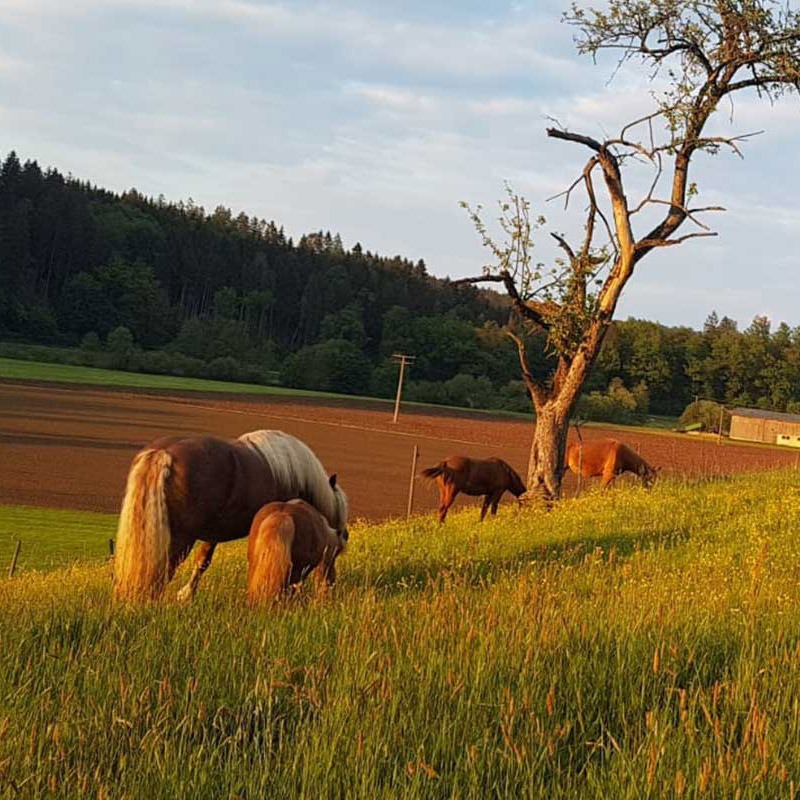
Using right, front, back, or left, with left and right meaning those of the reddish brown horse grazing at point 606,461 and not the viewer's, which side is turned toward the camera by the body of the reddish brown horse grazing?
right

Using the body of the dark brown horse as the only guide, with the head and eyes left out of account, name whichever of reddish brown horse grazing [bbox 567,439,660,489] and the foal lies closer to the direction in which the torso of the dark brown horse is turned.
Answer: the reddish brown horse grazing

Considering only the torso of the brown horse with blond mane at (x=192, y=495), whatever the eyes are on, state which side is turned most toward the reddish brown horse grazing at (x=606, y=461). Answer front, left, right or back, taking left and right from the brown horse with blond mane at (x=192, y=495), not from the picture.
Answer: front

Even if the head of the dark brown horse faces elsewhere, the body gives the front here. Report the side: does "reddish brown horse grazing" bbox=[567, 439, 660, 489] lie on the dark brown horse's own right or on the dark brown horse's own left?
on the dark brown horse's own left

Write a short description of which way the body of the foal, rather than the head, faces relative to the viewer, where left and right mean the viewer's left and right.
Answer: facing away from the viewer and to the right of the viewer

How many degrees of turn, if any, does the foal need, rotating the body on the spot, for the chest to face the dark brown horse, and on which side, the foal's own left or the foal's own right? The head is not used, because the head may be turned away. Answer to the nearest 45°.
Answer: approximately 45° to the foal's own left

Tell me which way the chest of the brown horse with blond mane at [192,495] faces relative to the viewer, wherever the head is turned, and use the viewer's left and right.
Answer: facing away from the viewer and to the right of the viewer

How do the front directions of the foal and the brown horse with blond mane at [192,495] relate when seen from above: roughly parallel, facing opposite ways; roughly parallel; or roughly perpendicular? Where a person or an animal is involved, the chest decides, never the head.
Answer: roughly parallel

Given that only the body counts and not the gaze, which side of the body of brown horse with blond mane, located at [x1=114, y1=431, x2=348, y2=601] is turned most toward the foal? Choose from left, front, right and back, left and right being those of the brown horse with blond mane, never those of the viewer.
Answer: right

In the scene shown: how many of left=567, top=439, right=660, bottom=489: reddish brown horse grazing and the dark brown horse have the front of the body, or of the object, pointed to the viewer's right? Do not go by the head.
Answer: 2

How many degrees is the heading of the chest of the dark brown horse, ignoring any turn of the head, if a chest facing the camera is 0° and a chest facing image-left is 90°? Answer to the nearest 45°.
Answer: approximately 270°

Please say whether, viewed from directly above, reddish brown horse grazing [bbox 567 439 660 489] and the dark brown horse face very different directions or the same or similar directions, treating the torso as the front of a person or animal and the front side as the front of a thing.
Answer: same or similar directions

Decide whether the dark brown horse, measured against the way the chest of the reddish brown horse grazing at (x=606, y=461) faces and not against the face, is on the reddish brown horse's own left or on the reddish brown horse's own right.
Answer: on the reddish brown horse's own right

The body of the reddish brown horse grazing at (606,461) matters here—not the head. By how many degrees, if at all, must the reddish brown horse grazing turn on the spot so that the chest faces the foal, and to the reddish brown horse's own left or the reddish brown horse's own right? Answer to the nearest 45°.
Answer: approximately 90° to the reddish brown horse's own right
